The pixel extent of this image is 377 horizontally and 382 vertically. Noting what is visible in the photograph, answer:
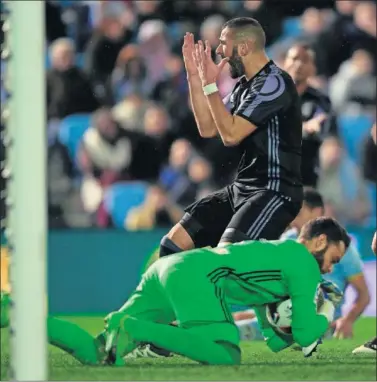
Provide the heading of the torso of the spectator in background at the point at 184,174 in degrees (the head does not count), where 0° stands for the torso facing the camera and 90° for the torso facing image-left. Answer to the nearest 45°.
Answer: approximately 0°

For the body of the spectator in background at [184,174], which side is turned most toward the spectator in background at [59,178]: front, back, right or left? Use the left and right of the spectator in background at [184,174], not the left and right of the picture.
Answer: right

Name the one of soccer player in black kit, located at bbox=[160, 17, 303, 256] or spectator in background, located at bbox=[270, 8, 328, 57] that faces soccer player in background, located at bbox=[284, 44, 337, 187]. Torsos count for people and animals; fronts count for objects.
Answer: spectator in background, located at bbox=[270, 8, 328, 57]

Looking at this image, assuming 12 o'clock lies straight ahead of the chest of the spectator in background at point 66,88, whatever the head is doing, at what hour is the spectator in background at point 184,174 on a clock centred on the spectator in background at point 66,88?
the spectator in background at point 184,174 is roughly at 10 o'clock from the spectator in background at point 66,88.
